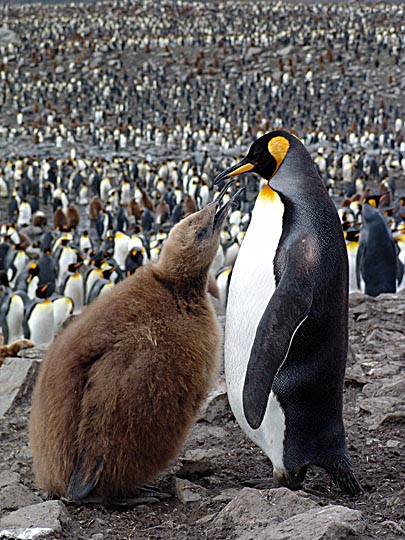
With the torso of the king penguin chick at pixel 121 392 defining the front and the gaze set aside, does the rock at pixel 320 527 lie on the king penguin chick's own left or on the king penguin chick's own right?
on the king penguin chick's own right

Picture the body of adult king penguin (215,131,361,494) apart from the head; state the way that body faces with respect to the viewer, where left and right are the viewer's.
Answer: facing to the left of the viewer

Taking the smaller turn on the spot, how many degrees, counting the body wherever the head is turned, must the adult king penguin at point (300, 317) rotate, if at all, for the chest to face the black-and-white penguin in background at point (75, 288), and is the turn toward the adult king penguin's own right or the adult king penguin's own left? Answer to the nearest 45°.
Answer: approximately 90° to the adult king penguin's own right

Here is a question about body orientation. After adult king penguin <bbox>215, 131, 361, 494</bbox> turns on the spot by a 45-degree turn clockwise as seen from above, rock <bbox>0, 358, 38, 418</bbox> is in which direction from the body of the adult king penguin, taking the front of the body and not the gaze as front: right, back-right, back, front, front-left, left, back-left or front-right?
front

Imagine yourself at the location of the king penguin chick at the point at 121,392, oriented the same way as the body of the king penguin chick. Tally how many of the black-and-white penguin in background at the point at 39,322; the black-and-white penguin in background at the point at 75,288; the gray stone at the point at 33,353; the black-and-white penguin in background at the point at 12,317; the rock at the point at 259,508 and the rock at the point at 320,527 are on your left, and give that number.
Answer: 4

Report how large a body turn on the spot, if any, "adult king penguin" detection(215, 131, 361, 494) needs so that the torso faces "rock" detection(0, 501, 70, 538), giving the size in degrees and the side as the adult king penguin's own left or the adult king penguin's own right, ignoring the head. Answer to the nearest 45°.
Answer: approximately 45° to the adult king penguin's own left

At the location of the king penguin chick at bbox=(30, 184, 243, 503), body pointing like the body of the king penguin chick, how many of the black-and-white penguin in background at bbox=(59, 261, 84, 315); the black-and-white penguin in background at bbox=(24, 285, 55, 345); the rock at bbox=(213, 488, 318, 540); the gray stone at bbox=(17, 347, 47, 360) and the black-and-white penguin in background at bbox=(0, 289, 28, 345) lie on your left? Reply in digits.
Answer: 4

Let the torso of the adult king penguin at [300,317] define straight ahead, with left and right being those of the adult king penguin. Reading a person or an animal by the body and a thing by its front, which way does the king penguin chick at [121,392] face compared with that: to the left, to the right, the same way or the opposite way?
the opposite way

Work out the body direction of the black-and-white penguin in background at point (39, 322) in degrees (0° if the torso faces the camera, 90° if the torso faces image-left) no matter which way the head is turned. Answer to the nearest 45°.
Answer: approximately 315°

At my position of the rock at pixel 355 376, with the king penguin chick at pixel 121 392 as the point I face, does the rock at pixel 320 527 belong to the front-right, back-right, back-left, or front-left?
front-left

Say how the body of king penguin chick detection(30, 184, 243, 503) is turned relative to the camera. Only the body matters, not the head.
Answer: to the viewer's right
